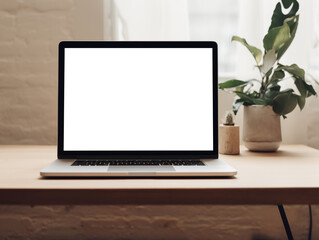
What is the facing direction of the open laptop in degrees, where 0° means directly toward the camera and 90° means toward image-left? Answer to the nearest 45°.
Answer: approximately 0°

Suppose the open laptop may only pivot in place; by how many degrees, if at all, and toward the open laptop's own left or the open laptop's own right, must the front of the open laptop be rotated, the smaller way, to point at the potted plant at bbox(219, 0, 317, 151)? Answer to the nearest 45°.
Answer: approximately 90° to the open laptop's own left
